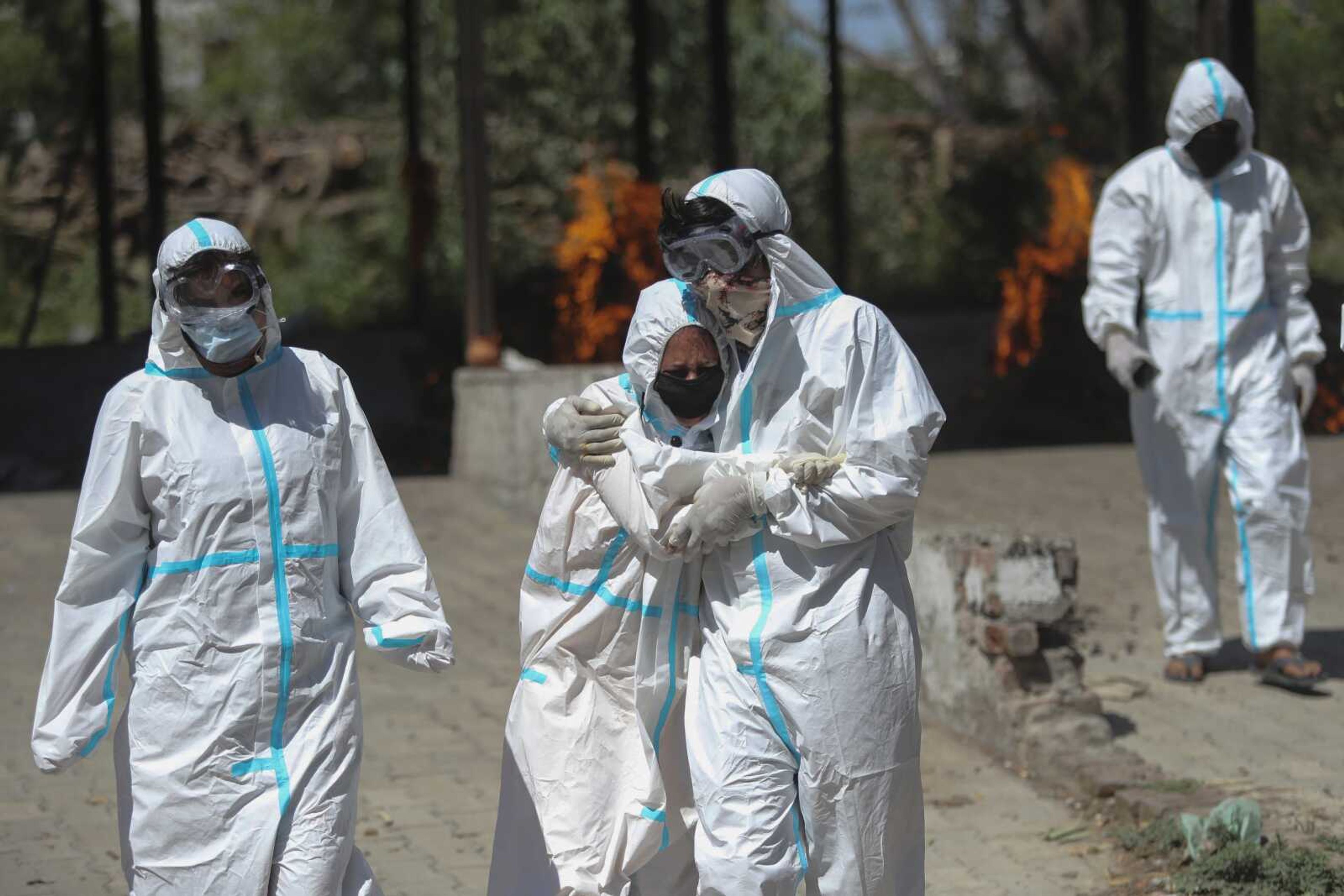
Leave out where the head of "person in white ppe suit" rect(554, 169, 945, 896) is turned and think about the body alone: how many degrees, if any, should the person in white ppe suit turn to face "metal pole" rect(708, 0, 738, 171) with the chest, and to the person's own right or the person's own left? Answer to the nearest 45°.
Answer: approximately 135° to the person's own right

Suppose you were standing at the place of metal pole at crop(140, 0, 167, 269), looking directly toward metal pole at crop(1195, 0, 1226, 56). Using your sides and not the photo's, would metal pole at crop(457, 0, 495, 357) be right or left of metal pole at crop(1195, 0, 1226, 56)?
right

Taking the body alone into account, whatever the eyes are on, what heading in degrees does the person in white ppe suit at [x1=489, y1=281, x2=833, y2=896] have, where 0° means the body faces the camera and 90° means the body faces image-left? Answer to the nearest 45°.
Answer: approximately 315°

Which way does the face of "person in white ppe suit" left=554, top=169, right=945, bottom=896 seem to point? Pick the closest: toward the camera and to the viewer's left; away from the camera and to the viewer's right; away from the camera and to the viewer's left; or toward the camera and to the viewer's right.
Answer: toward the camera and to the viewer's left

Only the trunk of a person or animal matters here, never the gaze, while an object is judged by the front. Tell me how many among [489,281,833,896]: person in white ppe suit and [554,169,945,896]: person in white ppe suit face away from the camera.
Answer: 0

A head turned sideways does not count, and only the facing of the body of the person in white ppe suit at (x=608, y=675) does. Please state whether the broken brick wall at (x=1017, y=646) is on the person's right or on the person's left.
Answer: on the person's left

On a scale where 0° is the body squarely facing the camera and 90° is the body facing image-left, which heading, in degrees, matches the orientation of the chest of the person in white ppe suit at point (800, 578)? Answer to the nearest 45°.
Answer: approximately 45°

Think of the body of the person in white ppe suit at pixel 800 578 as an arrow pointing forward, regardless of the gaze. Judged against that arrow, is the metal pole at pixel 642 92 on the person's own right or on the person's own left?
on the person's own right

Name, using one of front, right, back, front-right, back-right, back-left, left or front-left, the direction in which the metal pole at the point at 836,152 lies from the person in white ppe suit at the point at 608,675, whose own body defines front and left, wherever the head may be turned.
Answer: back-left

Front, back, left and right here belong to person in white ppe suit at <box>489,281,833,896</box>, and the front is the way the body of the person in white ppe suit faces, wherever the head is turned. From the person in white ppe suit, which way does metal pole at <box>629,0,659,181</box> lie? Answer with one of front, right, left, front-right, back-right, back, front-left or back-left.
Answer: back-left
